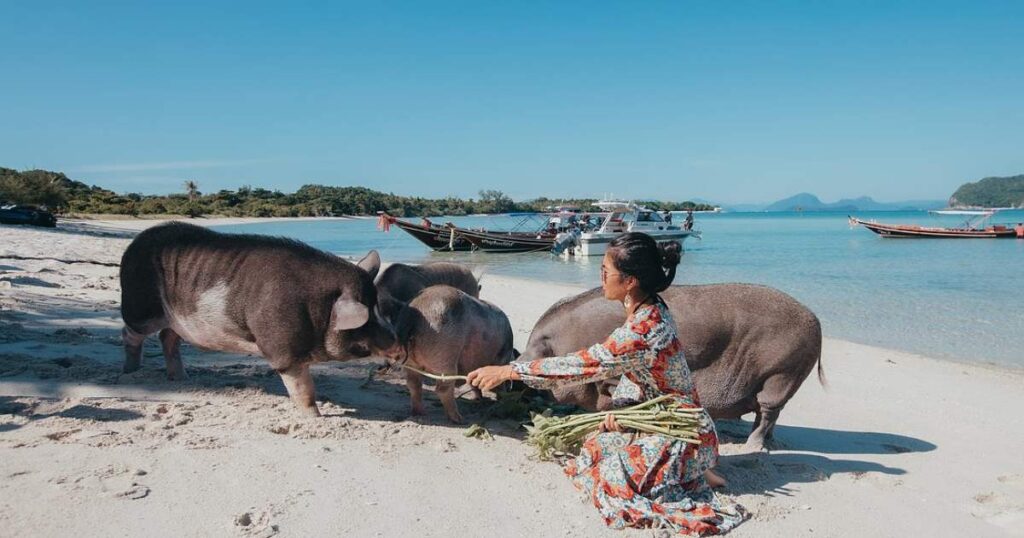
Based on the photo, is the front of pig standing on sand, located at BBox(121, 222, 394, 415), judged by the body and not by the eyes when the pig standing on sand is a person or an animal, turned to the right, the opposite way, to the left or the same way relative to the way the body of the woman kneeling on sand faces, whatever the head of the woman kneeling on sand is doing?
the opposite way

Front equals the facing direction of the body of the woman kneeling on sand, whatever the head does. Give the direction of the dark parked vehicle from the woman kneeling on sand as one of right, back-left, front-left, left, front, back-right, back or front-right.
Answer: front-right

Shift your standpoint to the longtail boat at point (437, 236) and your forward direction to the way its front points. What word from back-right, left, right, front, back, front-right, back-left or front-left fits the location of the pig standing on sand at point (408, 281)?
left

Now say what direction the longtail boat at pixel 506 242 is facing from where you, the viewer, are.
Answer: facing to the left of the viewer

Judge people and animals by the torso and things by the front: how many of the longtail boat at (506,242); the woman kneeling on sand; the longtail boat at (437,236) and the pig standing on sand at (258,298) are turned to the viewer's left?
3

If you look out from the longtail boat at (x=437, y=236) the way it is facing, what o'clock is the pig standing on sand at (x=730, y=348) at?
The pig standing on sand is roughly at 9 o'clock from the longtail boat.

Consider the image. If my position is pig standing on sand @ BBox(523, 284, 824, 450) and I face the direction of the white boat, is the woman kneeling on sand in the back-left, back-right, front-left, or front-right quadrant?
back-left

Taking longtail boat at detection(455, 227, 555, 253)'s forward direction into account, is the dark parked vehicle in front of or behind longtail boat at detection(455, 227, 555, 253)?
in front

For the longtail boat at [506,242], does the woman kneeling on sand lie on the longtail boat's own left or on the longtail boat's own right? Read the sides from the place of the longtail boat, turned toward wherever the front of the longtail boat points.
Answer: on the longtail boat's own left

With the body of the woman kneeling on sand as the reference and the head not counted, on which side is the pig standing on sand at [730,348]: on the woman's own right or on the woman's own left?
on the woman's own right

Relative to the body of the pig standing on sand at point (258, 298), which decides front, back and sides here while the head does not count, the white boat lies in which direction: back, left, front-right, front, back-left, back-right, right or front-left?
left

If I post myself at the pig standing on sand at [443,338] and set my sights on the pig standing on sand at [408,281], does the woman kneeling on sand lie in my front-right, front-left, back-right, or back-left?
back-right

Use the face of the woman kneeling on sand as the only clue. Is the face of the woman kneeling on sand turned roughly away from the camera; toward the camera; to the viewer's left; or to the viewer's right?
to the viewer's left

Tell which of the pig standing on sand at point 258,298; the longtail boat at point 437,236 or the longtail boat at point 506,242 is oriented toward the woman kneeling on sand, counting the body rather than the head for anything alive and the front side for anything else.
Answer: the pig standing on sand

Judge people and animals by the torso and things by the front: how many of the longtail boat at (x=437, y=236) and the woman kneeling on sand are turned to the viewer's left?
2

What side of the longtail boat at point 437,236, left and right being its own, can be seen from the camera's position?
left

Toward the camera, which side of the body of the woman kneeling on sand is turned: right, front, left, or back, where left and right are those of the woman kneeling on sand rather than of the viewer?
left

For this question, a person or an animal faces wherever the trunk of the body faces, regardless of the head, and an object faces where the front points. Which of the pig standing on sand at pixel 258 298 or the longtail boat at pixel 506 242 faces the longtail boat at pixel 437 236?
the longtail boat at pixel 506 242

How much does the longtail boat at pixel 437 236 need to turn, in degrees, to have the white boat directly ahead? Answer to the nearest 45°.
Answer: approximately 180°
